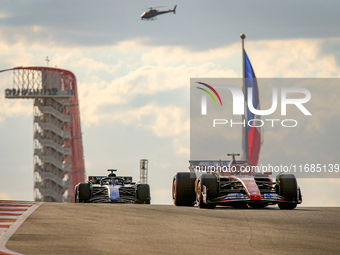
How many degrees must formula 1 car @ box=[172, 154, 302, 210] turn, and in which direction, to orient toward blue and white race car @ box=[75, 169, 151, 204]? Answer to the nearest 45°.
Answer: approximately 135° to its right

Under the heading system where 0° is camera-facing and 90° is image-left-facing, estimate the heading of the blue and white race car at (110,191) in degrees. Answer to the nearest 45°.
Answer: approximately 0°

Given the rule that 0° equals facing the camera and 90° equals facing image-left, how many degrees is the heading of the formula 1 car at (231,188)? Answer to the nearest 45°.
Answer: approximately 0°

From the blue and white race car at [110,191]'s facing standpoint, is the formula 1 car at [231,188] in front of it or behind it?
in front

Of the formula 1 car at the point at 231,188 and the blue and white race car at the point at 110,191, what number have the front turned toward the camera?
2
